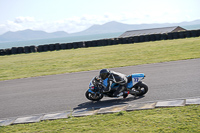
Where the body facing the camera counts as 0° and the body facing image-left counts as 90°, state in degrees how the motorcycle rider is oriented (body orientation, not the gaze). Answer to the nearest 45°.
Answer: approximately 90°

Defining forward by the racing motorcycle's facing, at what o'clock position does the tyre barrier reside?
The tyre barrier is roughly at 3 o'clock from the racing motorcycle.

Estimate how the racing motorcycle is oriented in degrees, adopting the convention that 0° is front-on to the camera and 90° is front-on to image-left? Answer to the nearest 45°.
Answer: approximately 90°

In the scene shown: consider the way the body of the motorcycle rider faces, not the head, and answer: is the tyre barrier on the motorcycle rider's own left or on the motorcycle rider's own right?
on the motorcycle rider's own right
